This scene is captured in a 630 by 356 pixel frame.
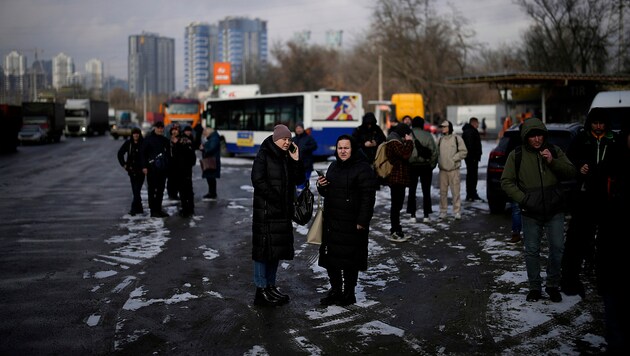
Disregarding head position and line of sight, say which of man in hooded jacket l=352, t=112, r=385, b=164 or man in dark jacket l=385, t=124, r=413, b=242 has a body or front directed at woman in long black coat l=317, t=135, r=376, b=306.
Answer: the man in hooded jacket

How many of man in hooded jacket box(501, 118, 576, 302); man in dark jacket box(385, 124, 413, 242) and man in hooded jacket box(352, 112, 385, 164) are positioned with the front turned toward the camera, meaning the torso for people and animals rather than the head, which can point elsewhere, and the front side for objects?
2

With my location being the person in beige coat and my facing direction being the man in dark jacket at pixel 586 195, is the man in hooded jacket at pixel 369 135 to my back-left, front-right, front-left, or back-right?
back-right

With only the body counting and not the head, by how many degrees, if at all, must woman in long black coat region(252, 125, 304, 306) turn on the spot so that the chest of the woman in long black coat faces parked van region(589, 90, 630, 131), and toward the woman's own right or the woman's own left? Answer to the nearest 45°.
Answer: approximately 90° to the woman's own left

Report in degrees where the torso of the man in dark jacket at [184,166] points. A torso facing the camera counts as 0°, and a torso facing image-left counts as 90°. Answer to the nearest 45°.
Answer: approximately 45°

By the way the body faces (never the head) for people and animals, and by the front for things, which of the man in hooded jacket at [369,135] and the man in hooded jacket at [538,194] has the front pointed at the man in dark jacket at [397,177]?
the man in hooded jacket at [369,135]

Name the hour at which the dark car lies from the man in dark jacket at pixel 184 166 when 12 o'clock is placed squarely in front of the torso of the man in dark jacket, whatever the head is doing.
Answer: The dark car is roughly at 8 o'clock from the man in dark jacket.

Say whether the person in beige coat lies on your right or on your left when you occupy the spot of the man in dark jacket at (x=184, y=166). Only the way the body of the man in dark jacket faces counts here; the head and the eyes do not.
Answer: on your left

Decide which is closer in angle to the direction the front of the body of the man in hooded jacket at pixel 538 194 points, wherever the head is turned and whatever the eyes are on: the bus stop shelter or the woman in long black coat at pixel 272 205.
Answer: the woman in long black coat

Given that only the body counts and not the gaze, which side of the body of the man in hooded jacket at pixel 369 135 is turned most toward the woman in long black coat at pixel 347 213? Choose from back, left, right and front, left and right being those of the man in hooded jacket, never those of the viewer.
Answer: front
